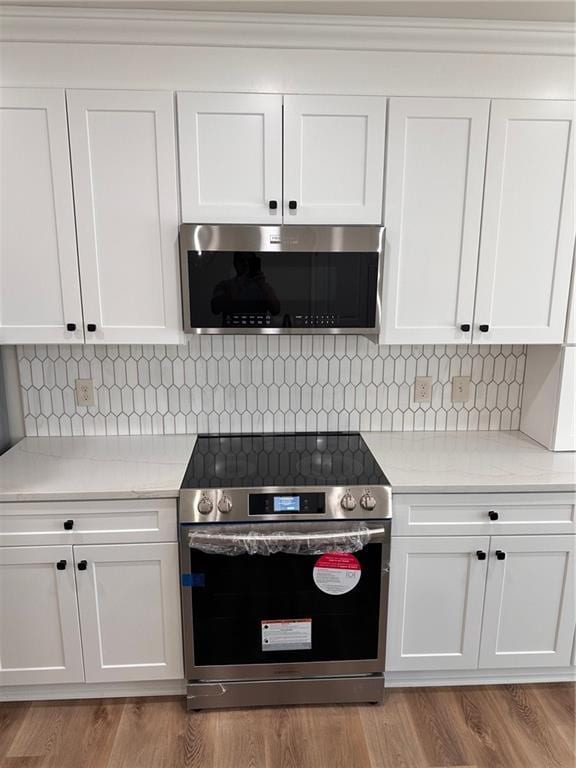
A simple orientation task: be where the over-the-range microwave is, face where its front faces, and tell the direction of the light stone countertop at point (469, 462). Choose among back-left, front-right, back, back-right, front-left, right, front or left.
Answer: left

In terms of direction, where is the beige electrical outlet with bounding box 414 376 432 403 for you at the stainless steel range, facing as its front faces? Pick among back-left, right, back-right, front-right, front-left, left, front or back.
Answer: back-left

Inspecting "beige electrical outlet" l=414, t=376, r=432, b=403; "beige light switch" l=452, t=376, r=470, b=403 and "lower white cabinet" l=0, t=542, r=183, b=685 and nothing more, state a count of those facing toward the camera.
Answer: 3

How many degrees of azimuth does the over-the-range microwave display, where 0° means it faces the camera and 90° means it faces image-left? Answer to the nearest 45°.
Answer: approximately 0°

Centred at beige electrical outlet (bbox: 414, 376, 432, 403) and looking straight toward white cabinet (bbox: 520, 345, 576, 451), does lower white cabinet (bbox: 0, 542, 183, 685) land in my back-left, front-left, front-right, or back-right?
back-right

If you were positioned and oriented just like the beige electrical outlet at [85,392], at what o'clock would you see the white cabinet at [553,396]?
The white cabinet is roughly at 10 o'clock from the beige electrical outlet.

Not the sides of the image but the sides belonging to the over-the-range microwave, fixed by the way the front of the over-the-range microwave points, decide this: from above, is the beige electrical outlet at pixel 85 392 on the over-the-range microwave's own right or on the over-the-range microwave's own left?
on the over-the-range microwave's own right

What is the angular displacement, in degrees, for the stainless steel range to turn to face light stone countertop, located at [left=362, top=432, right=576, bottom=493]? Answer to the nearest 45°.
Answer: approximately 90° to its left
